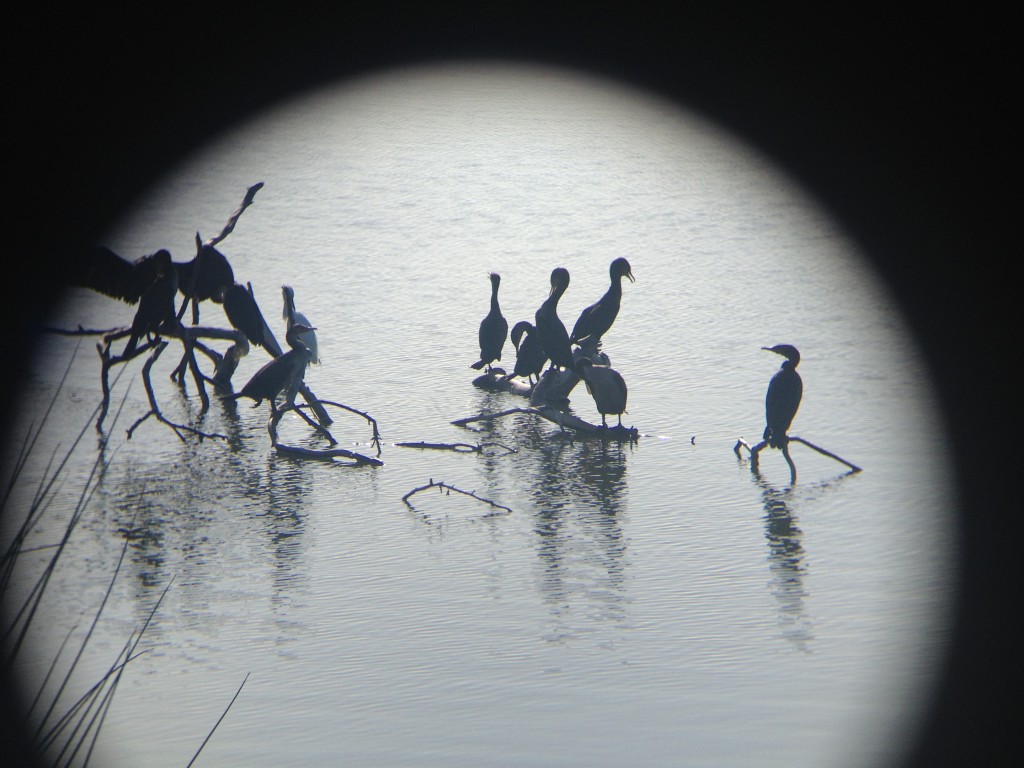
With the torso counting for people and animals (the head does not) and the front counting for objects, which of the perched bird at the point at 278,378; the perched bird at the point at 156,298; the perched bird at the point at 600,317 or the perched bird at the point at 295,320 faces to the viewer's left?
the perched bird at the point at 295,320

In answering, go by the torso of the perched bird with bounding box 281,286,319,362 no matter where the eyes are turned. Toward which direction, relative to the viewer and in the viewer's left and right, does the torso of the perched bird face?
facing to the left of the viewer
